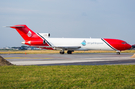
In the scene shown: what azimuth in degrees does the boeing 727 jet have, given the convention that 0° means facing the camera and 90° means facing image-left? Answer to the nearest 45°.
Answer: approximately 270°
